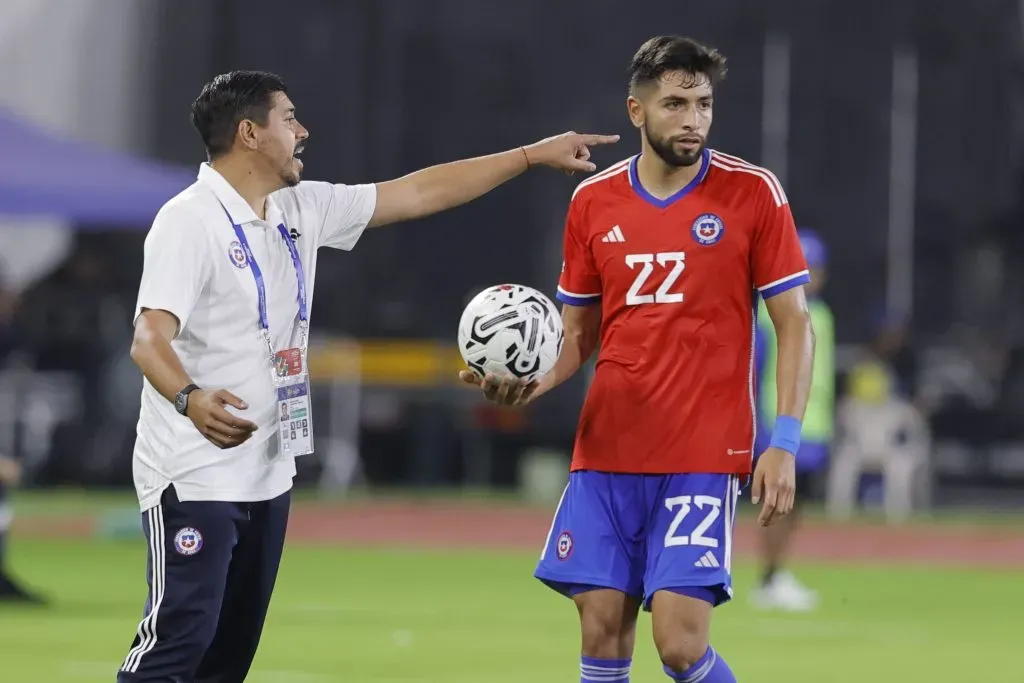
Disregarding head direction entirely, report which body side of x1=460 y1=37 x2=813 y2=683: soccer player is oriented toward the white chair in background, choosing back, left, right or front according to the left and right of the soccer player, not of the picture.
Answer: back

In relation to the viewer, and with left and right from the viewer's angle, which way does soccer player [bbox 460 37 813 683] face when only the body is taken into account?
facing the viewer

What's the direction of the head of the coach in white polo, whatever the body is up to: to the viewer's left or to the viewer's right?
to the viewer's right

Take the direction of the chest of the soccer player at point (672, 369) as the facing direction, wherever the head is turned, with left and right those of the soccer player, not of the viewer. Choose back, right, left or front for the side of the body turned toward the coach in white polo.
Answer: right

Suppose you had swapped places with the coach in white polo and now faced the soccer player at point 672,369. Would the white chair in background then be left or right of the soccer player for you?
left

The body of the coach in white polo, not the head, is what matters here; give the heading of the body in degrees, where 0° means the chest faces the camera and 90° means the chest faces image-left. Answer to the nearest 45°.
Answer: approximately 315°
